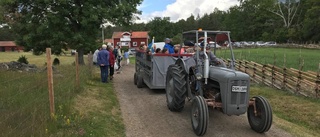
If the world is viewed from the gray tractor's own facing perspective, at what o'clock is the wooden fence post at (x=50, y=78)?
The wooden fence post is roughly at 4 o'clock from the gray tractor.

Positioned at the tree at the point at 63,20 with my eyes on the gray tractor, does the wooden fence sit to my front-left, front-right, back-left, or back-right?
front-left

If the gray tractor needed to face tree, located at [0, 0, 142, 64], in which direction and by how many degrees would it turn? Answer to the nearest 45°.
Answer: approximately 180°

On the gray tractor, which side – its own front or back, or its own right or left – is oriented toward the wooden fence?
left

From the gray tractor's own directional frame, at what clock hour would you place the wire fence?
The wire fence is roughly at 4 o'clock from the gray tractor.

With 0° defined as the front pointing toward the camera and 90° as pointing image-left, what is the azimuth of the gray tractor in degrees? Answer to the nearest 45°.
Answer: approximately 315°
